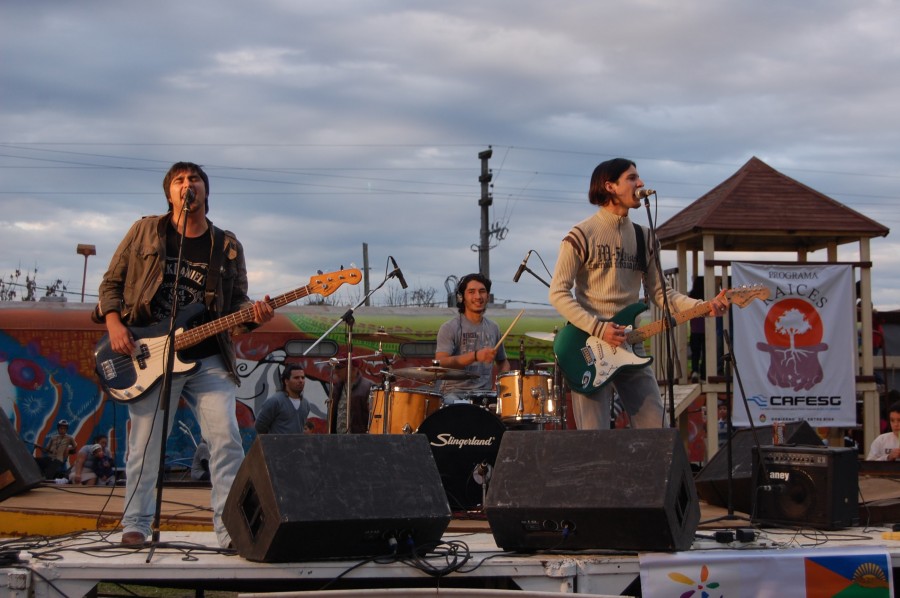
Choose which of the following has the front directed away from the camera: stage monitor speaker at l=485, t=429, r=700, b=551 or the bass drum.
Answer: the stage monitor speaker

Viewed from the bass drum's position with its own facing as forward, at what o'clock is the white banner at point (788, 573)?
The white banner is roughly at 11 o'clock from the bass drum.

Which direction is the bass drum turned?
toward the camera

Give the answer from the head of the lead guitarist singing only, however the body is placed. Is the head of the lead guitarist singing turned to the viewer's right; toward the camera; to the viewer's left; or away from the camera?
to the viewer's right

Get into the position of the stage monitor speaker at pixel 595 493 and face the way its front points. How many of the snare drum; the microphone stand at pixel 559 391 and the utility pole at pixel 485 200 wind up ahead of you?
3

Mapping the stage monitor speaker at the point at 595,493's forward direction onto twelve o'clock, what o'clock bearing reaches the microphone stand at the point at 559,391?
The microphone stand is roughly at 12 o'clock from the stage monitor speaker.

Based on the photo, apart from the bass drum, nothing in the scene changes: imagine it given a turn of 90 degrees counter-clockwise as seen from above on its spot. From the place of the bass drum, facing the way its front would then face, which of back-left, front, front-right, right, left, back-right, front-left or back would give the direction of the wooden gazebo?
front-left

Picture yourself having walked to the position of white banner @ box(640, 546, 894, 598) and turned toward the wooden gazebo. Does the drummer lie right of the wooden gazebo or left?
left

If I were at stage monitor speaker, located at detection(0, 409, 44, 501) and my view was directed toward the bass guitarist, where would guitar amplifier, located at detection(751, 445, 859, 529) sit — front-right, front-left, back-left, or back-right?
front-left

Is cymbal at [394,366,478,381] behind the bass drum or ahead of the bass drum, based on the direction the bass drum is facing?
behind

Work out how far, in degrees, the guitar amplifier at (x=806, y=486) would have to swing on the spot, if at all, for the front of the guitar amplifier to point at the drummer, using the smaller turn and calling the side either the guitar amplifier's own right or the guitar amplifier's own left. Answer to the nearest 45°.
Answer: approximately 90° to the guitar amplifier's own right

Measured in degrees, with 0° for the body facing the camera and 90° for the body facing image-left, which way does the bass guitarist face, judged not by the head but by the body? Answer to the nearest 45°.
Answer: approximately 0°

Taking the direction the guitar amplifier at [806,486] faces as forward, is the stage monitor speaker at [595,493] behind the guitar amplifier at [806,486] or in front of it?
in front

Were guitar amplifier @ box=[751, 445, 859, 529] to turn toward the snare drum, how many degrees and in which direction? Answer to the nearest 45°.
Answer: approximately 90° to its right

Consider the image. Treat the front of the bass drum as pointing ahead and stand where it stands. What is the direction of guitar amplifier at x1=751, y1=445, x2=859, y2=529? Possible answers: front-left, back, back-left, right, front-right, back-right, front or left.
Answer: front-left

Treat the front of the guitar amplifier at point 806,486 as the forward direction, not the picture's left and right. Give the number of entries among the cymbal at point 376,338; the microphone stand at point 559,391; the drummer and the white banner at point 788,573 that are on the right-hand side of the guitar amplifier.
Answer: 3
